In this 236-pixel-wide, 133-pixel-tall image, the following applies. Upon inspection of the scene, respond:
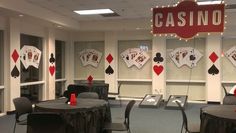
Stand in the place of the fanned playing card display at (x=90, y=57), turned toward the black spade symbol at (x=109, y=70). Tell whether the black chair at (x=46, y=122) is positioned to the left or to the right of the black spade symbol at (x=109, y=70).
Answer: right

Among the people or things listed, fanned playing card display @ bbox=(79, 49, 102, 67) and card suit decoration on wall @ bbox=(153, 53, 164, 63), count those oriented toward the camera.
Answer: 2

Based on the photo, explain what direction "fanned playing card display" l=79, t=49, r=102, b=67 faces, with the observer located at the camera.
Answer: facing the viewer

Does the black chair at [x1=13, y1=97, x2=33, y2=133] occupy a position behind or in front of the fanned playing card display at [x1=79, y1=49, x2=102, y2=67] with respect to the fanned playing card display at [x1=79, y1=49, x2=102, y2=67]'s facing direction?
in front

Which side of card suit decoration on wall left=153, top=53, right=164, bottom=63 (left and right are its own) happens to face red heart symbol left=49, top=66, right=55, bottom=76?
right

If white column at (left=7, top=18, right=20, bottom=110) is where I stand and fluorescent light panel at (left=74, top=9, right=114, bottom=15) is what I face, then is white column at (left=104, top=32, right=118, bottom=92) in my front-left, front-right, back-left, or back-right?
front-left

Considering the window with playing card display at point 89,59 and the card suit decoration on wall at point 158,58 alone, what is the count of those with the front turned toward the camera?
2

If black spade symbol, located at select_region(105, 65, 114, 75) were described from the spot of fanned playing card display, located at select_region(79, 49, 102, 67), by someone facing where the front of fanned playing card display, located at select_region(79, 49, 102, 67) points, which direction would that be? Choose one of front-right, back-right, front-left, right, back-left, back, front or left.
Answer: front-left

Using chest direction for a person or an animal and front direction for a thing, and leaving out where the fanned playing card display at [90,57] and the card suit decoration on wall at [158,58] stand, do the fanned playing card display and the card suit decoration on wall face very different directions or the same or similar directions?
same or similar directions

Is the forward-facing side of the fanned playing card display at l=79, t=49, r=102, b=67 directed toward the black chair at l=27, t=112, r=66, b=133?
yes

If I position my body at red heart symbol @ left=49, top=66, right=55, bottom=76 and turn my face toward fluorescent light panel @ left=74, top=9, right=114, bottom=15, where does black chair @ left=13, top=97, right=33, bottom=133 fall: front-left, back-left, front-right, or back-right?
front-right

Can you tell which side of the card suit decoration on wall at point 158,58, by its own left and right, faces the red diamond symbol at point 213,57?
left

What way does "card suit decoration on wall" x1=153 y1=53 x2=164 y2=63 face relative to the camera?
toward the camera

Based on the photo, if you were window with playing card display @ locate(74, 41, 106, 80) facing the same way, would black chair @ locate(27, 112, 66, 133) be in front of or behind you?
in front

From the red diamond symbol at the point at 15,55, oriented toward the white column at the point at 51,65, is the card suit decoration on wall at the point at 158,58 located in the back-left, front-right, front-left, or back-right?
front-right

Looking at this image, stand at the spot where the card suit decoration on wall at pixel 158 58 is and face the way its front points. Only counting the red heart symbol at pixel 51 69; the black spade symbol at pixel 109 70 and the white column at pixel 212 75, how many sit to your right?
2

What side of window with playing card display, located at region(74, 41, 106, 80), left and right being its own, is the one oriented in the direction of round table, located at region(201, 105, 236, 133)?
front

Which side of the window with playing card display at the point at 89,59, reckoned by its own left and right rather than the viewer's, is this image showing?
front

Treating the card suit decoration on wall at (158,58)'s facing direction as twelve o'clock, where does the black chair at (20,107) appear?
The black chair is roughly at 1 o'clock from the card suit decoration on wall.
